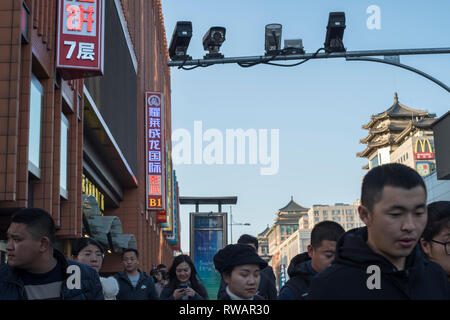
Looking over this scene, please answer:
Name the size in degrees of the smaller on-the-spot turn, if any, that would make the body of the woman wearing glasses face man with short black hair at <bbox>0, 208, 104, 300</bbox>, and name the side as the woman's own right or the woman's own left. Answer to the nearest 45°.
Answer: approximately 135° to the woman's own right

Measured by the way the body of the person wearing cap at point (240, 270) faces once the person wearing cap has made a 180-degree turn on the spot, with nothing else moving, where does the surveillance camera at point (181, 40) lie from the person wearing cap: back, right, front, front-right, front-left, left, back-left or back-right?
front-right

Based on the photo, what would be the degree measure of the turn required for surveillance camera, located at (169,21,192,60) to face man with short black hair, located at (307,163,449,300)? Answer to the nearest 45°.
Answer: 0° — it already faces them
